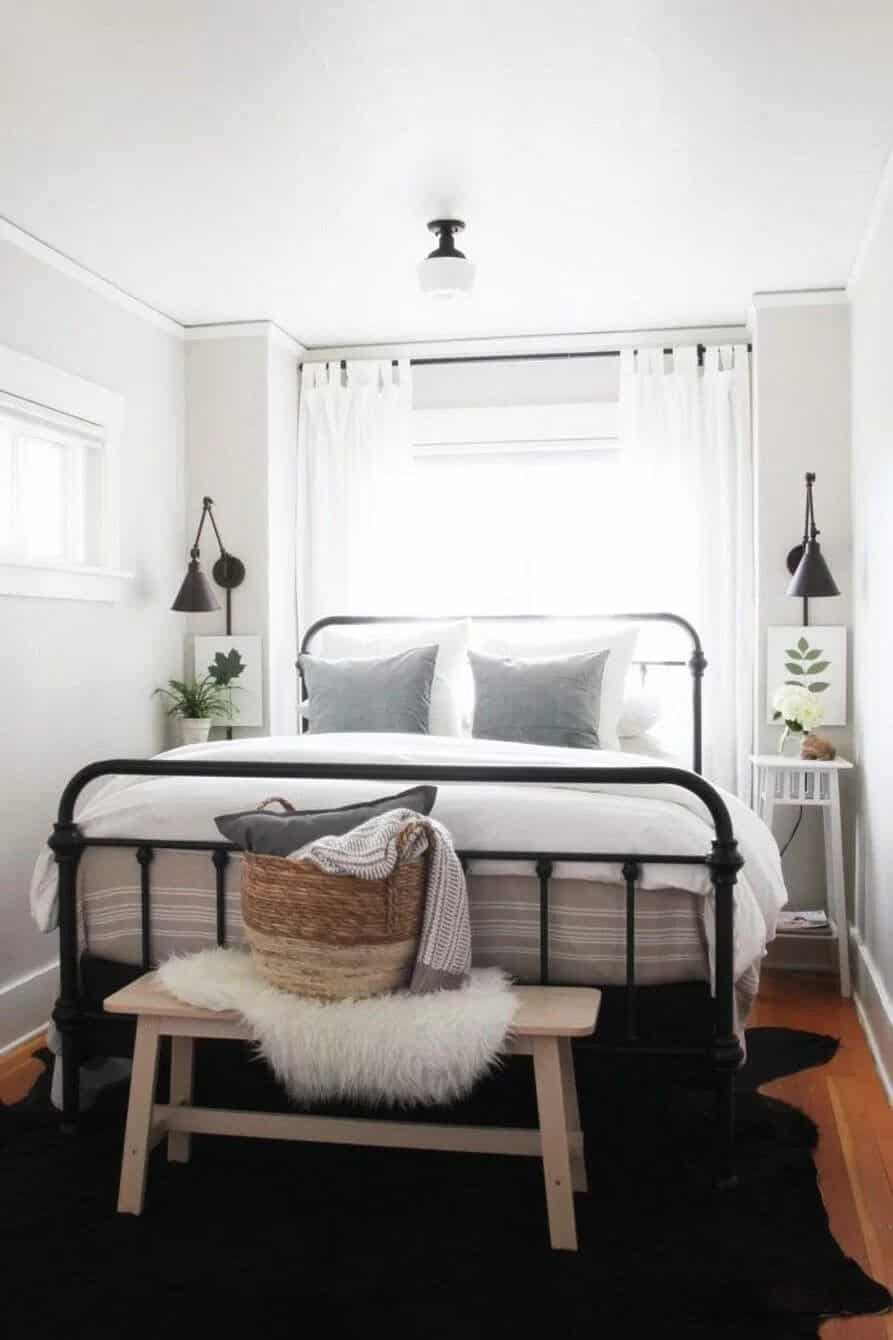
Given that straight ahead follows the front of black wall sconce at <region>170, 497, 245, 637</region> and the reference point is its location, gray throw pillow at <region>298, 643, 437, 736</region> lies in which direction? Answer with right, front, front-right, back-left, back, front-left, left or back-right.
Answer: front-left

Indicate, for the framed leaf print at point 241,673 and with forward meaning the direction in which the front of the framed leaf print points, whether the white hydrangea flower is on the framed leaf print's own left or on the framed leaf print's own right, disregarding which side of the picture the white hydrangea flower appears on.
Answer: on the framed leaf print's own left

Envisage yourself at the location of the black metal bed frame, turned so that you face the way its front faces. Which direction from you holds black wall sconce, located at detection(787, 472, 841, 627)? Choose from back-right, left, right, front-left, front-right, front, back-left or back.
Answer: back-left

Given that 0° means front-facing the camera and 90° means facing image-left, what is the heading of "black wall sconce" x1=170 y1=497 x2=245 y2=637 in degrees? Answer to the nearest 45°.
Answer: approximately 0°

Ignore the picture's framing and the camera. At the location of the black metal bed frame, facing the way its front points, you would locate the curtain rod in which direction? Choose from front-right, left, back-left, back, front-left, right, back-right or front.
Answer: back

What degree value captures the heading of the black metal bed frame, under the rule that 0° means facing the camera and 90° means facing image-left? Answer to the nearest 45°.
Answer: approximately 0°

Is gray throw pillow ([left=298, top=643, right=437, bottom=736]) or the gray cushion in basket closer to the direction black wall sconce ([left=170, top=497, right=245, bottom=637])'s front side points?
the gray cushion in basket

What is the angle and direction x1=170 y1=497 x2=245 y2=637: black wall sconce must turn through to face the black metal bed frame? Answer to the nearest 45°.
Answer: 0° — it already faces it
